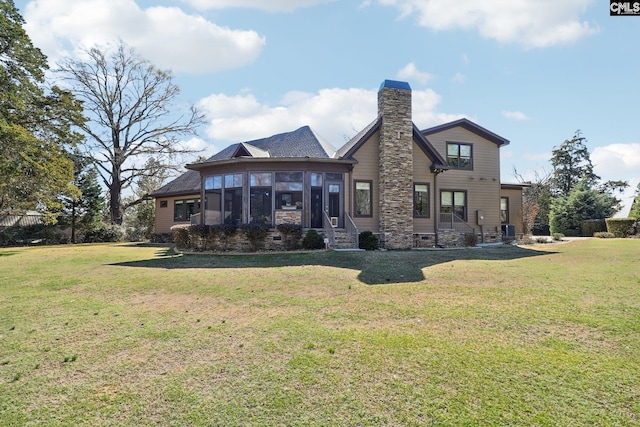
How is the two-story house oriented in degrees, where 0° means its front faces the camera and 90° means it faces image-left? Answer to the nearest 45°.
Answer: approximately 180°
